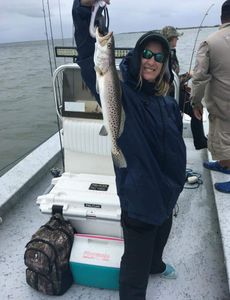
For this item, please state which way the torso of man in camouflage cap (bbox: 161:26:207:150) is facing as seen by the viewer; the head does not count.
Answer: to the viewer's right

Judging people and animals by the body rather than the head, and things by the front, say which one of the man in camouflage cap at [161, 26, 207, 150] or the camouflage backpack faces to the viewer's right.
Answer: the man in camouflage cap

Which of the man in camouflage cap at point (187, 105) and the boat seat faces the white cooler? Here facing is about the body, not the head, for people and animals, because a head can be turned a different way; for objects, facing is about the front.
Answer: the boat seat

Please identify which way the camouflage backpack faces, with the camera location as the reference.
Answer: facing the viewer and to the left of the viewer

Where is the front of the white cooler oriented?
toward the camera

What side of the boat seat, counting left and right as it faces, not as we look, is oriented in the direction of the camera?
front

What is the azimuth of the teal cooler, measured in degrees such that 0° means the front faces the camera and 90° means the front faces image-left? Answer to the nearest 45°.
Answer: approximately 0°
